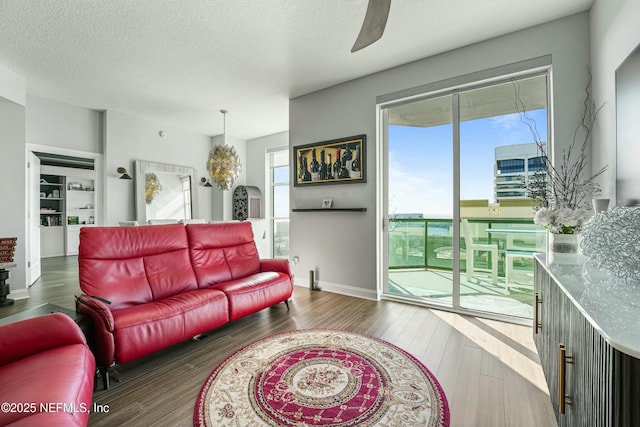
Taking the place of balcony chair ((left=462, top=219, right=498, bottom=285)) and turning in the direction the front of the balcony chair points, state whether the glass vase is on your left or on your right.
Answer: on your right

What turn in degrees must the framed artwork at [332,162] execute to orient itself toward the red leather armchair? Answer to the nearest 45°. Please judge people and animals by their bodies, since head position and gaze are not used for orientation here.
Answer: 0° — it already faces it

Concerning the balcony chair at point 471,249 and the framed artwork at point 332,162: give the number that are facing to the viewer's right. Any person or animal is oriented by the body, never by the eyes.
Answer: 1

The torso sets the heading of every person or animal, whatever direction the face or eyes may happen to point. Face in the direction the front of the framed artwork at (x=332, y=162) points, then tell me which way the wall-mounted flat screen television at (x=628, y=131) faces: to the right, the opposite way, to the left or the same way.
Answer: to the right

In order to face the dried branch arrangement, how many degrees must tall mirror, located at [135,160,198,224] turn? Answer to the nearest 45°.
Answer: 0° — it already faces it

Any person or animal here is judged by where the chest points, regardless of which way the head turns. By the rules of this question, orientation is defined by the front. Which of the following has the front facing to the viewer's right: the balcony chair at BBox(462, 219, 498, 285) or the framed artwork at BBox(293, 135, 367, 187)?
the balcony chair

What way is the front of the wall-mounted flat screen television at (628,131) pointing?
to the viewer's left

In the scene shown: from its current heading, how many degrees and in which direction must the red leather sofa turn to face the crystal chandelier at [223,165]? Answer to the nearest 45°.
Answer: approximately 135° to its left

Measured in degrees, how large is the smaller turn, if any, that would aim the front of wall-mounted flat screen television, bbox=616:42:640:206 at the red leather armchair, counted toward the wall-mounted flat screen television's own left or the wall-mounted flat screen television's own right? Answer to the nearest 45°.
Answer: approximately 45° to the wall-mounted flat screen television's own left

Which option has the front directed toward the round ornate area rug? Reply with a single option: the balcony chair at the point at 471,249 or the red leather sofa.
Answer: the red leather sofa

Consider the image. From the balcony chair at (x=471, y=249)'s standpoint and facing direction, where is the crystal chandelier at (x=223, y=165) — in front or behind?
behind

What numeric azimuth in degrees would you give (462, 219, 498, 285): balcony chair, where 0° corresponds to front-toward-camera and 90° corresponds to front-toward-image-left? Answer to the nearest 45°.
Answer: approximately 270°
